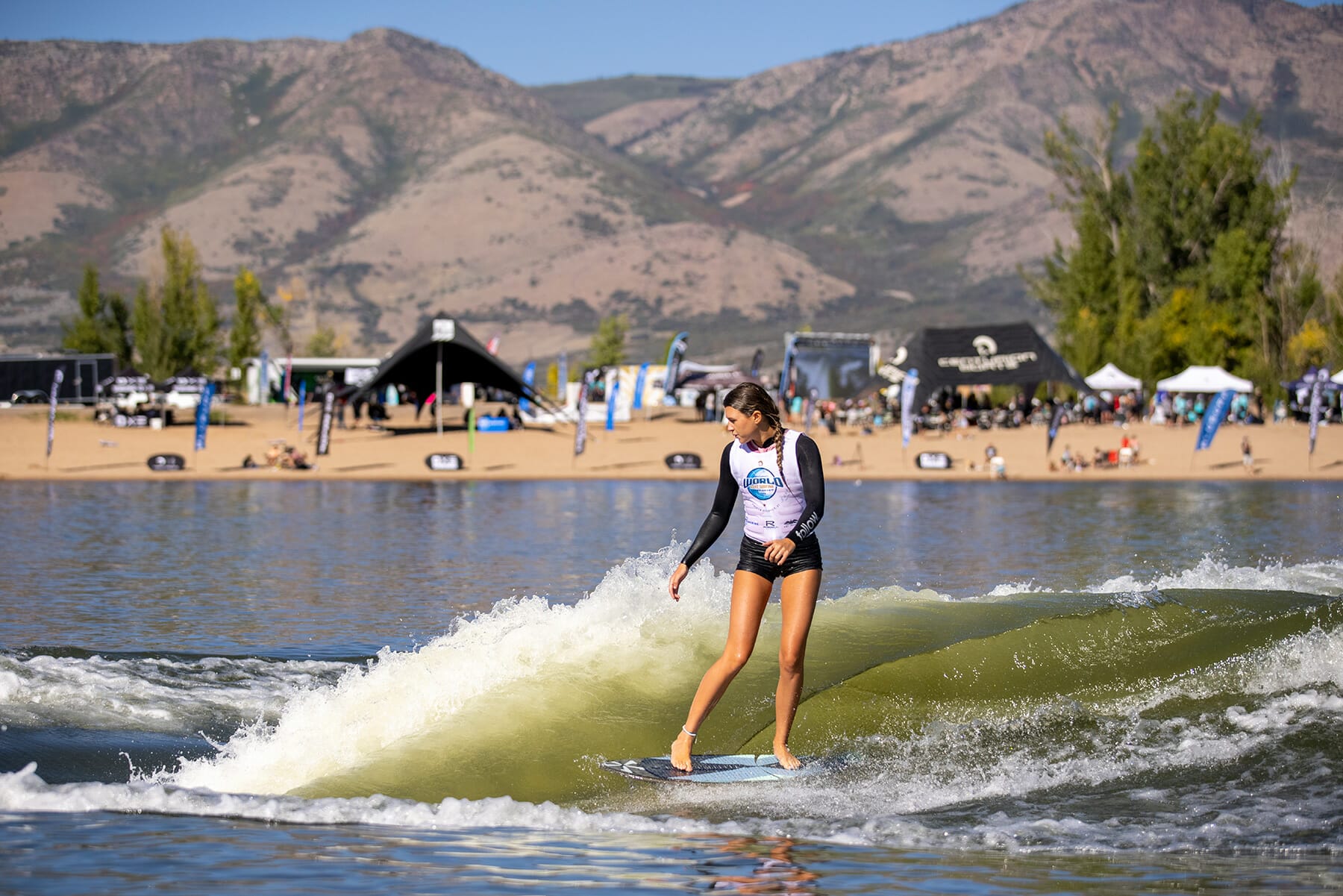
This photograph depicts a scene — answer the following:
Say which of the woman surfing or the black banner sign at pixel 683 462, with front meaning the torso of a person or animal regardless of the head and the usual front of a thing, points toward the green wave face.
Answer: the black banner sign

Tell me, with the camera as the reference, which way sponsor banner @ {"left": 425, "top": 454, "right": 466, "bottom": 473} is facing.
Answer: facing the viewer

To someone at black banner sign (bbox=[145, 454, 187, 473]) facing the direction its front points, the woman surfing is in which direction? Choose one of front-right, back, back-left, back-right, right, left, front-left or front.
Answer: front

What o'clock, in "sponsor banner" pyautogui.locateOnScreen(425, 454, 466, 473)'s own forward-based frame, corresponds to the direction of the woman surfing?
The woman surfing is roughly at 12 o'clock from the sponsor banner.

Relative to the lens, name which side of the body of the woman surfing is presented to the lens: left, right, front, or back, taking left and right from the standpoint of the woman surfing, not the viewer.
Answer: front

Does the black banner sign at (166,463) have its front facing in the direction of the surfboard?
yes

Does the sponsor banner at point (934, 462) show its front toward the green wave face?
yes

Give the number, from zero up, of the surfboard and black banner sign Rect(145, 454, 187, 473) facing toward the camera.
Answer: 1

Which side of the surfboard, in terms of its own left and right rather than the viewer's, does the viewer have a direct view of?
left

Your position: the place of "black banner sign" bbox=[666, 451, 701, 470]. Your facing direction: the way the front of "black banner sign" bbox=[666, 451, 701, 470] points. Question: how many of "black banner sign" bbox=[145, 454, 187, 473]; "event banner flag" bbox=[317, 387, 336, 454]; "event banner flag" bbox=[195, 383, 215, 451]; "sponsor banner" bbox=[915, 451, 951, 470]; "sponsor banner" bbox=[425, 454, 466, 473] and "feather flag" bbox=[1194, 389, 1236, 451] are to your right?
4

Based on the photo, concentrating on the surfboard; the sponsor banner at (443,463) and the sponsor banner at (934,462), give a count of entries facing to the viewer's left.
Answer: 1

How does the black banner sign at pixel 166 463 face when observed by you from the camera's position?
facing the viewer

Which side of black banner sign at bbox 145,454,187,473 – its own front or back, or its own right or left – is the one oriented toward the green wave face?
front

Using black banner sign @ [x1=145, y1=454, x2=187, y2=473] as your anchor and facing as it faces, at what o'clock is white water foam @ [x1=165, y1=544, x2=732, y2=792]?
The white water foam is roughly at 12 o'clock from the black banner sign.
